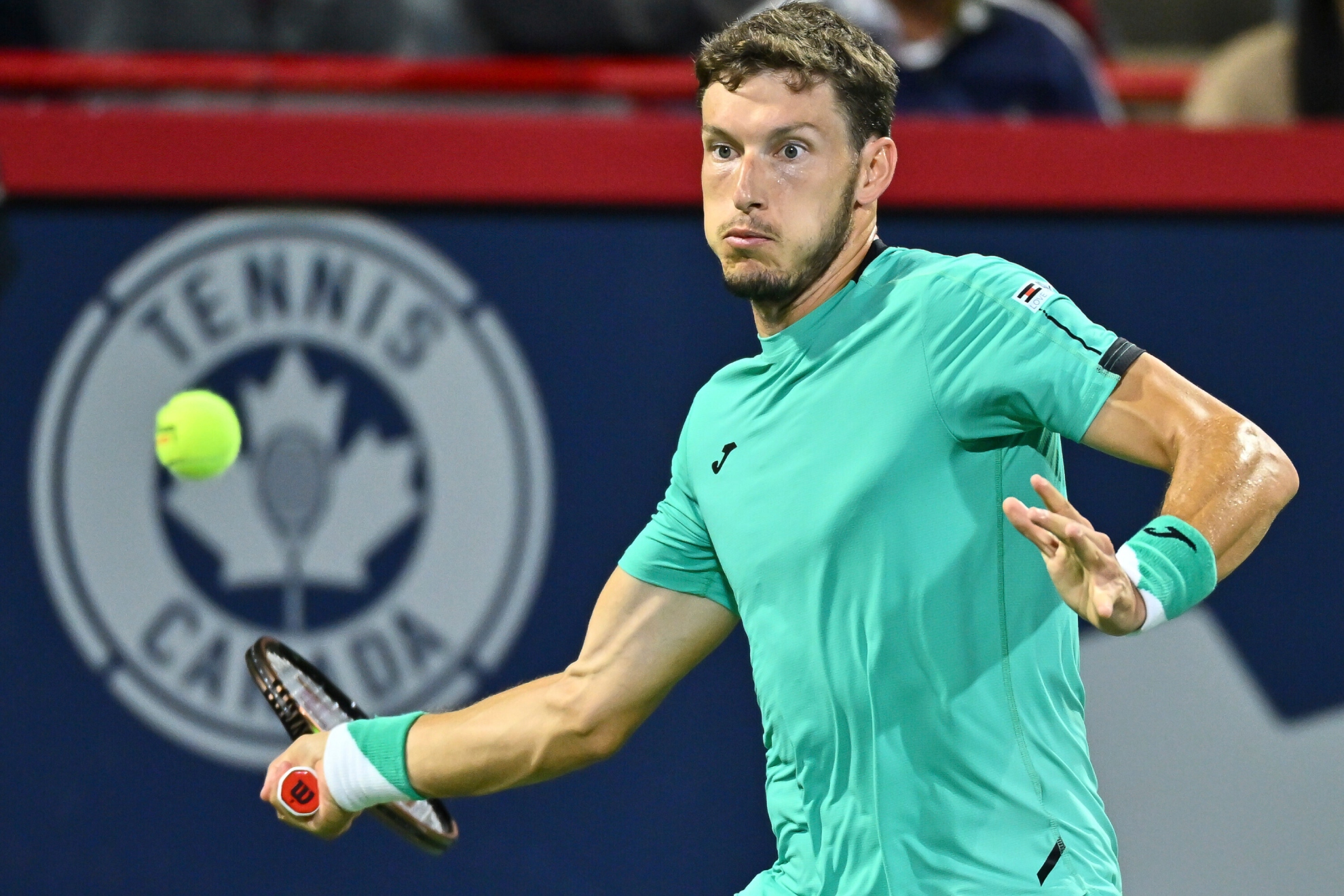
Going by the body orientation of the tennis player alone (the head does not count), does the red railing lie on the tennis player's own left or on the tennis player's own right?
on the tennis player's own right

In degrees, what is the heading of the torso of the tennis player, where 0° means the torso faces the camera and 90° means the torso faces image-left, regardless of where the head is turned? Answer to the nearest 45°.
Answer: approximately 45°

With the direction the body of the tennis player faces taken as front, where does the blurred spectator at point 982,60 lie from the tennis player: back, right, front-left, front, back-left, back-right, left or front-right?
back-right

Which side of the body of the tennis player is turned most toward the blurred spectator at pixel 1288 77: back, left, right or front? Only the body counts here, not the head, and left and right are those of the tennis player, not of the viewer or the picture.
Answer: back

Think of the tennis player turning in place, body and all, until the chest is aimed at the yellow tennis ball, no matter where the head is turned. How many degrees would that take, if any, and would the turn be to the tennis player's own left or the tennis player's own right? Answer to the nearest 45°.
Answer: approximately 90° to the tennis player's own right
